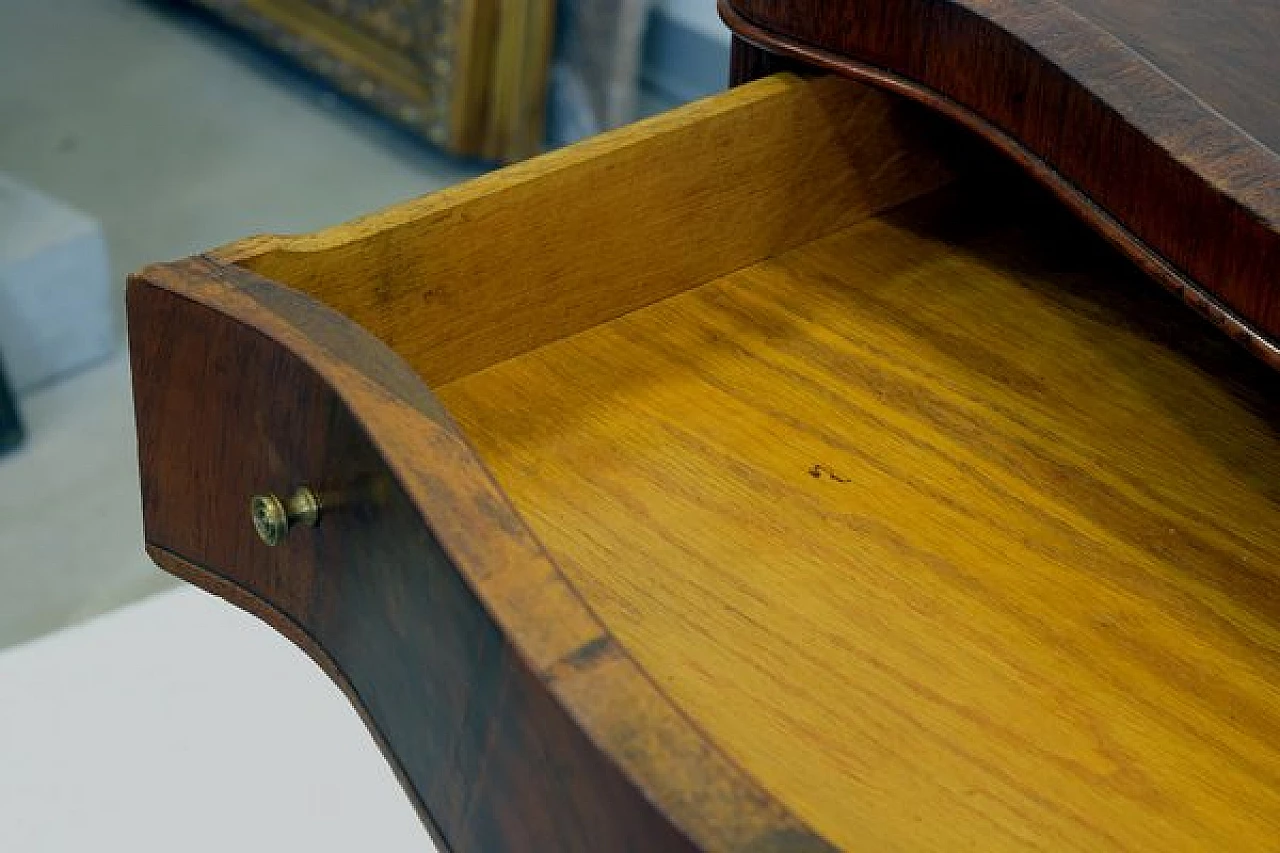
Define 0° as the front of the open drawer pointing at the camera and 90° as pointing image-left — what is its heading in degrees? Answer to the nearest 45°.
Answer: approximately 45°
